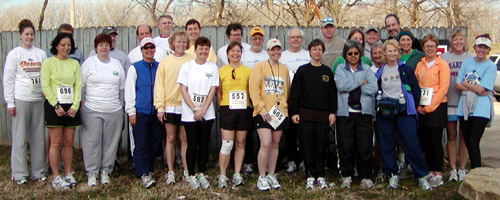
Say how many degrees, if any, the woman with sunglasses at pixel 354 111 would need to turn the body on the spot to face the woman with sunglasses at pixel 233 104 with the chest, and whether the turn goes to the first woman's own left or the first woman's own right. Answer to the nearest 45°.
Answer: approximately 90° to the first woman's own right

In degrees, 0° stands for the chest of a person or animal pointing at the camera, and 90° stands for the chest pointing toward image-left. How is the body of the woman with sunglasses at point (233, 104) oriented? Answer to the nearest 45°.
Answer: approximately 0°

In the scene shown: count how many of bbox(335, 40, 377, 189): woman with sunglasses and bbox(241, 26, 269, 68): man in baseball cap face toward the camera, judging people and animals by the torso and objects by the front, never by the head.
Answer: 2

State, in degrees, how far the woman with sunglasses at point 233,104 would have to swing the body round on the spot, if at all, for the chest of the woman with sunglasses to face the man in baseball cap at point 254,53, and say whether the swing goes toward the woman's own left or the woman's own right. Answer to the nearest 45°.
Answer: approximately 135° to the woman's own left
